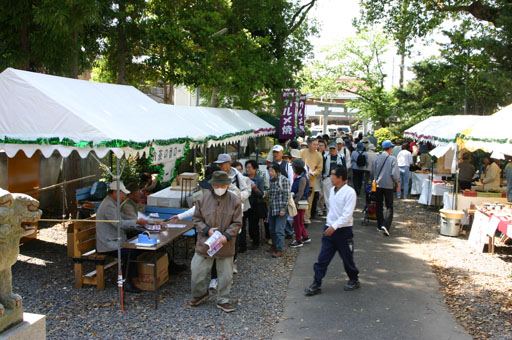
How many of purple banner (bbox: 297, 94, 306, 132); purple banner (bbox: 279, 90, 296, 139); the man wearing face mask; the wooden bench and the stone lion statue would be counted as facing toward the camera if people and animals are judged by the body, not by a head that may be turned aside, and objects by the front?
3

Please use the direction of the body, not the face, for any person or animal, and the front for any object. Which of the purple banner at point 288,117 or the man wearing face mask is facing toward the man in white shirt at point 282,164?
the purple banner

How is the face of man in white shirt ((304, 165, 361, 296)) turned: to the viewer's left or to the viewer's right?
to the viewer's left

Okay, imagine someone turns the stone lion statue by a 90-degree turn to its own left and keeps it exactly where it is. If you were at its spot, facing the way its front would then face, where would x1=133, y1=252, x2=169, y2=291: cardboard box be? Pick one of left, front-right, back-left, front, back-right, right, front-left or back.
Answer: front-right

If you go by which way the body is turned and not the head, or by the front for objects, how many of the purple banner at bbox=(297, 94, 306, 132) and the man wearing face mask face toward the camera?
2

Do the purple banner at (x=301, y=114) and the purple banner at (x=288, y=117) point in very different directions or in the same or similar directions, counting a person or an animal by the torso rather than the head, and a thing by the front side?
same or similar directions

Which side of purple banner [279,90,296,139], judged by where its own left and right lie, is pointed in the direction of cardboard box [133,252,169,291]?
front

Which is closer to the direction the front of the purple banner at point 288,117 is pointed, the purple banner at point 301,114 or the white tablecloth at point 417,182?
the white tablecloth

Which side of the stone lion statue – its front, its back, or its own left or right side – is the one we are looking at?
right

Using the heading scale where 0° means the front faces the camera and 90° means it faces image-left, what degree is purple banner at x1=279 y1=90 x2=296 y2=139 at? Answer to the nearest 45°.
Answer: approximately 0°

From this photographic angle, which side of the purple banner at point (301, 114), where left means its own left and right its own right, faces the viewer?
front

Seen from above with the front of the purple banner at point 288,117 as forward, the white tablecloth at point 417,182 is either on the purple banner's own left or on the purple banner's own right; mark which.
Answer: on the purple banner's own left

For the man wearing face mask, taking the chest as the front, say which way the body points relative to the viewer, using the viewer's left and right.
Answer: facing the viewer

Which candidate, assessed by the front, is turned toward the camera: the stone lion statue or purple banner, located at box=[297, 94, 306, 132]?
the purple banner

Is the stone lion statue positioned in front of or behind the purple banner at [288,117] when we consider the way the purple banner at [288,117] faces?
in front

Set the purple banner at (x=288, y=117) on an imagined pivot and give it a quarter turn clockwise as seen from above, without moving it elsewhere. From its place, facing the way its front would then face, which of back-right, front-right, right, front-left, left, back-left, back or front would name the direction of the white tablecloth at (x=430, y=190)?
back-left

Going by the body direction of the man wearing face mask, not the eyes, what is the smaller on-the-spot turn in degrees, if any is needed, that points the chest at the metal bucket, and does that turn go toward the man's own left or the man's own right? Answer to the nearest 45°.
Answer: approximately 135° to the man's own left

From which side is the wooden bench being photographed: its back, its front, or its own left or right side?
right
